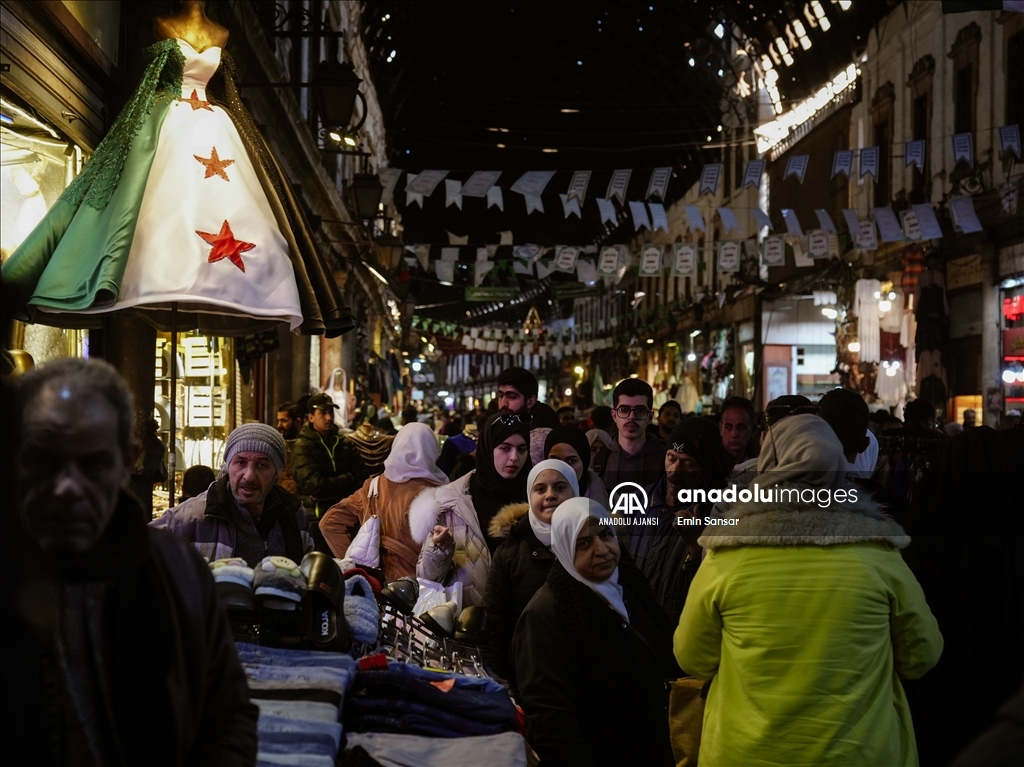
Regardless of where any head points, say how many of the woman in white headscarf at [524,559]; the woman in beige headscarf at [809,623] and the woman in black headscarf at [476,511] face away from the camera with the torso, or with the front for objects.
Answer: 1

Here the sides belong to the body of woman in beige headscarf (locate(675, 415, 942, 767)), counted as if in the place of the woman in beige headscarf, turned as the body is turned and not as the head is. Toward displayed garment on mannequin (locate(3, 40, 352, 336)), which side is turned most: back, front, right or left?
left

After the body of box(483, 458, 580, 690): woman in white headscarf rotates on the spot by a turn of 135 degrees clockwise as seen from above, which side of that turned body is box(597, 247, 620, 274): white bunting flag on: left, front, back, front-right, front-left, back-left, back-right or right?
front-right

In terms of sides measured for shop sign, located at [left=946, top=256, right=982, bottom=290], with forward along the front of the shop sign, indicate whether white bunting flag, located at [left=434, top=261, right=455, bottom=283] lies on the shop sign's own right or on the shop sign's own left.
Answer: on the shop sign's own right

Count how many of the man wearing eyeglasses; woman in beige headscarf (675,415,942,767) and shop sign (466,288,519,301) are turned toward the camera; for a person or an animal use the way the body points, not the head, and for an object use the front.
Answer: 2

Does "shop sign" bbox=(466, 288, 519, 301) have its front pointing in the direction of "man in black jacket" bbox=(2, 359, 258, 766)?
yes

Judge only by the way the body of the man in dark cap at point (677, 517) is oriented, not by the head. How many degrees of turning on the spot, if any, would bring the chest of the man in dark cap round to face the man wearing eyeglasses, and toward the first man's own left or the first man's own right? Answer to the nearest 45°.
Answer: approximately 135° to the first man's own right

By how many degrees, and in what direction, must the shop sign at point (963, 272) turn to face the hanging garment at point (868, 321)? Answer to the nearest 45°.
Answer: approximately 45° to its right

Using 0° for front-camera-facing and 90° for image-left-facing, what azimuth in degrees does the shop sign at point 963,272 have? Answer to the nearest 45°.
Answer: approximately 45°

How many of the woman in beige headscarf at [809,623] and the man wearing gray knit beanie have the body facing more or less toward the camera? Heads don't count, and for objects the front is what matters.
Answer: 1

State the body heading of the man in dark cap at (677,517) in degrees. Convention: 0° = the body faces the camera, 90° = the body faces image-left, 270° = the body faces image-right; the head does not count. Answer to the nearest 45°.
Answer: approximately 45°

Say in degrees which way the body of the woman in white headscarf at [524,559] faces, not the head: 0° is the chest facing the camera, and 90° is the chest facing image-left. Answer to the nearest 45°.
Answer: approximately 0°

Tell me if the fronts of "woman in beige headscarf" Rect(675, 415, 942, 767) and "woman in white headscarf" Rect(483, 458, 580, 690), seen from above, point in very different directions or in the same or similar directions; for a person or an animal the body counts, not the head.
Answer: very different directions

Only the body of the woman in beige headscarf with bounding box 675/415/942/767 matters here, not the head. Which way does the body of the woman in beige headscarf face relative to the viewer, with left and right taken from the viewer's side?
facing away from the viewer

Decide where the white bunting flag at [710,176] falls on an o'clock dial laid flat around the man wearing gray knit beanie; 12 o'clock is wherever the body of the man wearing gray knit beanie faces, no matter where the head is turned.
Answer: The white bunting flag is roughly at 7 o'clock from the man wearing gray knit beanie.

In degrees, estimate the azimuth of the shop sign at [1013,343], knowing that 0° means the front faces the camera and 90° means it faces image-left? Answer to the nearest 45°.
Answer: approximately 45°

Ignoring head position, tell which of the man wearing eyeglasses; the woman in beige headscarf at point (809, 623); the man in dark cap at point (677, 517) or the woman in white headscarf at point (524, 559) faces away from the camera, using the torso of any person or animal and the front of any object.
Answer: the woman in beige headscarf at point (809, 623)
